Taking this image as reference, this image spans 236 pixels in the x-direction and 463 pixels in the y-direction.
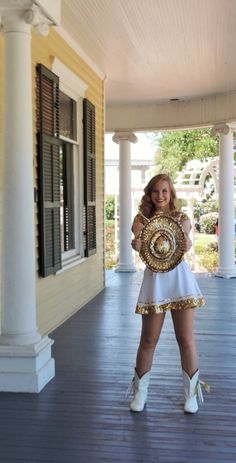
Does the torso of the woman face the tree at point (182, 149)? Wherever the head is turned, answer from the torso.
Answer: no

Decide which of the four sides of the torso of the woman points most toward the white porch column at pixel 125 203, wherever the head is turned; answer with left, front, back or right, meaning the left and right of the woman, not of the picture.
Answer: back

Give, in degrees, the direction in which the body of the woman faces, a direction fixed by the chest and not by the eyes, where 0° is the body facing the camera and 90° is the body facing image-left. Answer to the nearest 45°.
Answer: approximately 0°

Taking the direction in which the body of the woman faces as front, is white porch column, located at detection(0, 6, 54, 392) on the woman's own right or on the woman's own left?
on the woman's own right

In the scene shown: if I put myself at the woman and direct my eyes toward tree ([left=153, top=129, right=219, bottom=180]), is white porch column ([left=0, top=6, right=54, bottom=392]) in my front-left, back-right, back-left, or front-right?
front-left

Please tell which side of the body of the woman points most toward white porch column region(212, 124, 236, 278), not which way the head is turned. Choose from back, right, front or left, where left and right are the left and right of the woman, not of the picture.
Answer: back

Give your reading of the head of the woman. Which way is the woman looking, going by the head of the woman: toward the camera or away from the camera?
toward the camera
